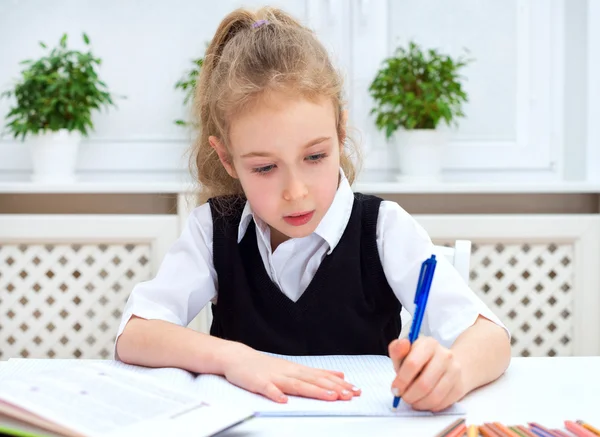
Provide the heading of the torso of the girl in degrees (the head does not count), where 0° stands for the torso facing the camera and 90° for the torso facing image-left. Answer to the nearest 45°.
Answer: approximately 0°

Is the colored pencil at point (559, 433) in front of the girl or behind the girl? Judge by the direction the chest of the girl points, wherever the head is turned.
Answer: in front

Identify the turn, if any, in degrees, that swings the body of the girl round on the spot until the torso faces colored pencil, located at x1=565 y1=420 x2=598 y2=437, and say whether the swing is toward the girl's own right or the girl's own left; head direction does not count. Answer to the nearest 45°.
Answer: approximately 45° to the girl's own left

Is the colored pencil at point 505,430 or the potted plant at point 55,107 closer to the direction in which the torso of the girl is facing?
the colored pencil

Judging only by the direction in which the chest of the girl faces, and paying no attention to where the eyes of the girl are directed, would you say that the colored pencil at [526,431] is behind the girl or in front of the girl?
in front

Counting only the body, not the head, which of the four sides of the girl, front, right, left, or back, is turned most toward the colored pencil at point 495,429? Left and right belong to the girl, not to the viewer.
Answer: front

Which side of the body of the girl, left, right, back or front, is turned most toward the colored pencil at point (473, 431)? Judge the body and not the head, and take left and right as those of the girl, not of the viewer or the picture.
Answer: front

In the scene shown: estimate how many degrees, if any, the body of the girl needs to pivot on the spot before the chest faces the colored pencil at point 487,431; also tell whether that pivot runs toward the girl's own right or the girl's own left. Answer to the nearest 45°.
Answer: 0° — they already face it

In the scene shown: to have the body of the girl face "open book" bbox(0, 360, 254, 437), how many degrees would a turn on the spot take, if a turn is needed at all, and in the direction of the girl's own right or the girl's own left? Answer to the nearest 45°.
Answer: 0° — they already face it

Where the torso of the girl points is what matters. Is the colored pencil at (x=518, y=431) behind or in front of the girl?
in front

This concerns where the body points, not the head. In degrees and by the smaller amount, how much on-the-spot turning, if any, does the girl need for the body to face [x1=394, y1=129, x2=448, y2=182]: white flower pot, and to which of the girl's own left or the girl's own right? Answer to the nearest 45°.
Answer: approximately 180°

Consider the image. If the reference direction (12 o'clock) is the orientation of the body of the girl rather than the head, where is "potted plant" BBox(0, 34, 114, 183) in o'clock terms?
The potted plant is roughly at 5 o'clock from the girl.
